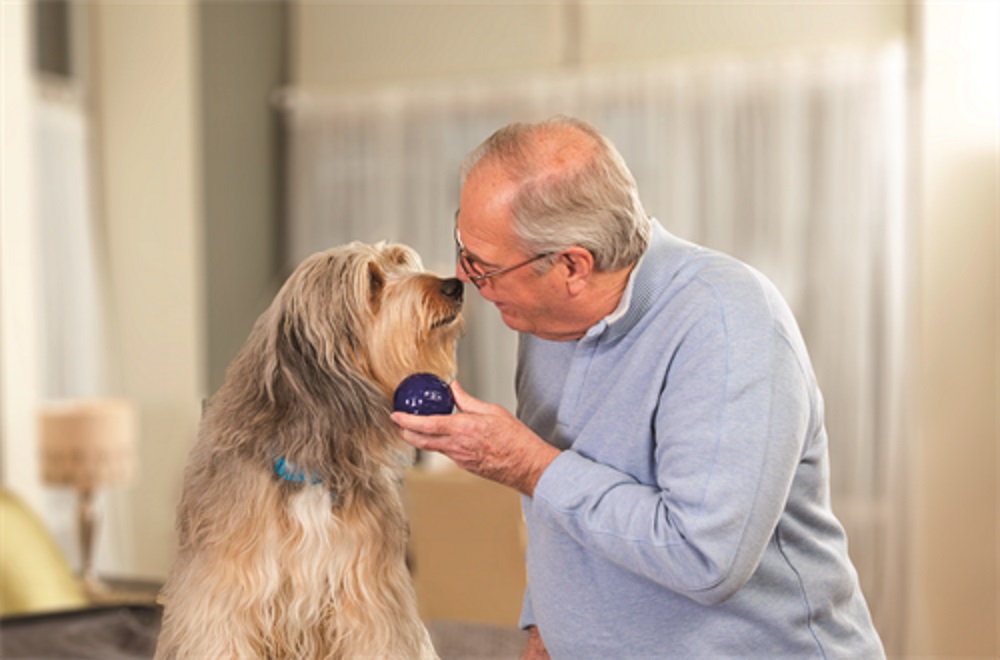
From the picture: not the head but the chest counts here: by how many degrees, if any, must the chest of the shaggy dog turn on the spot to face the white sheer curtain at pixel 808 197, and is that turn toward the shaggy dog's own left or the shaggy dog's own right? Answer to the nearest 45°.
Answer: approximately 90° to the shaggy dog's own left

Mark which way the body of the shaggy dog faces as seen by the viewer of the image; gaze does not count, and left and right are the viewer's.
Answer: facing the viewer and to the right of the viewer

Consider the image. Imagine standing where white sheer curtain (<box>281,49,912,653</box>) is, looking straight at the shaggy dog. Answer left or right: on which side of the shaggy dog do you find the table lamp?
right

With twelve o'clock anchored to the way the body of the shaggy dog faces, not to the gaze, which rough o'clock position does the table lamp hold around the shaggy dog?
The table lamp is roughly at 7 o'clock from the shaggy dog.

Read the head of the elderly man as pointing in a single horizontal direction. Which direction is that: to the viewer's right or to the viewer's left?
to the viewer's left
